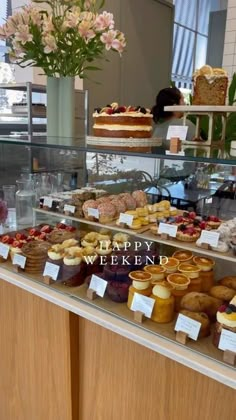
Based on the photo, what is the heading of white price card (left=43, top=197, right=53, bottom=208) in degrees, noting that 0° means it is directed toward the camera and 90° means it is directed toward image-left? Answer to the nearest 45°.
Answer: approximately 0°

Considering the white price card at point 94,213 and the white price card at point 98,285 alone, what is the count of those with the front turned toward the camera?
2

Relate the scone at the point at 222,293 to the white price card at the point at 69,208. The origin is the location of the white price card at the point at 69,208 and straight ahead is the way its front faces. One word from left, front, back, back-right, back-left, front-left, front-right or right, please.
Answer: front-left

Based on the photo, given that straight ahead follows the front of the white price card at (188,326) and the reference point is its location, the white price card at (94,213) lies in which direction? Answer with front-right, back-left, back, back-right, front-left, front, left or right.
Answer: back-right

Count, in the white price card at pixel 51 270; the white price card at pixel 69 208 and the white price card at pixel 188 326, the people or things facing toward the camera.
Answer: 3

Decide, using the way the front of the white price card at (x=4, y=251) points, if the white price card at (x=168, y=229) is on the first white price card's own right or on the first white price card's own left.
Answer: on the first white price card's own left

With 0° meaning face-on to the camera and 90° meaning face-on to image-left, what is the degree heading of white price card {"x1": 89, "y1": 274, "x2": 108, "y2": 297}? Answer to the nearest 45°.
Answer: approximately 0°
